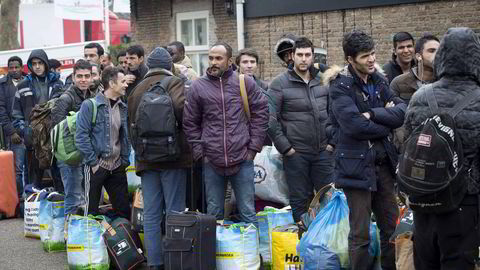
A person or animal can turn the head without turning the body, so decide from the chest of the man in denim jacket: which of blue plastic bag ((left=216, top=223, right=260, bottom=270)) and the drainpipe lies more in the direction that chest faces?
the blue plastic bag

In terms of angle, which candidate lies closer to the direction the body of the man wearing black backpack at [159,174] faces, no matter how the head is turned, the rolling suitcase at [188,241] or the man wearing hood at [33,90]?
the man wearing hood

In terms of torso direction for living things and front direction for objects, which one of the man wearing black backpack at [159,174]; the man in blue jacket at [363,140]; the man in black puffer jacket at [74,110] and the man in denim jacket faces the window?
the man wearing black backpack

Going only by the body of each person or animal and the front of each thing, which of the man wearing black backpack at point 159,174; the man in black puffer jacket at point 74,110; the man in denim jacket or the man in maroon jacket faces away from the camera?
the man wearing black backpack

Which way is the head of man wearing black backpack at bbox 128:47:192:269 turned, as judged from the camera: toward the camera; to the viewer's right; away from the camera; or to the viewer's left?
away from the camera

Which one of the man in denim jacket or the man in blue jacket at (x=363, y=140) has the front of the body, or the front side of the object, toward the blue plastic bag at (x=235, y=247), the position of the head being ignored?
the man in denim jacket

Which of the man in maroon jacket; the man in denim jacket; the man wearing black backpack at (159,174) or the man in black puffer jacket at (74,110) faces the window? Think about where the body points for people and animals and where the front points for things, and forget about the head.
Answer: the man wearing black backpack

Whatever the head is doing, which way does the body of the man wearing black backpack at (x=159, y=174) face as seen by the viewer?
away from the camera
